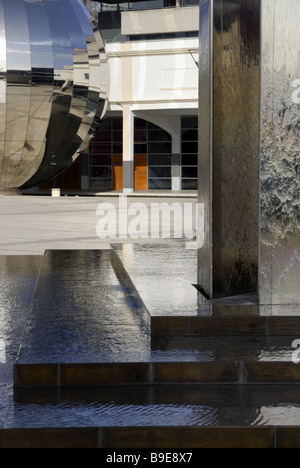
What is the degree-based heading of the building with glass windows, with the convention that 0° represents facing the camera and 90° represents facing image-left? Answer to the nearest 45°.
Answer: approximately 0°

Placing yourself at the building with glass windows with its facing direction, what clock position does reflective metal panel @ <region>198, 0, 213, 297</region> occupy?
The reflective metal panel is roughly at 12 o'clock from the building with glass windows.

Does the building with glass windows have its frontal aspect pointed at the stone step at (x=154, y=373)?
yes

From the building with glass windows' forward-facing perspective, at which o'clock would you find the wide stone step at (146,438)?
The wide stone step is roughly at 12 o'clock from the building with glass windows.

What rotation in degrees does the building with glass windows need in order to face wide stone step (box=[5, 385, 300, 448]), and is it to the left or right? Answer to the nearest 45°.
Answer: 0° — it already faces it
